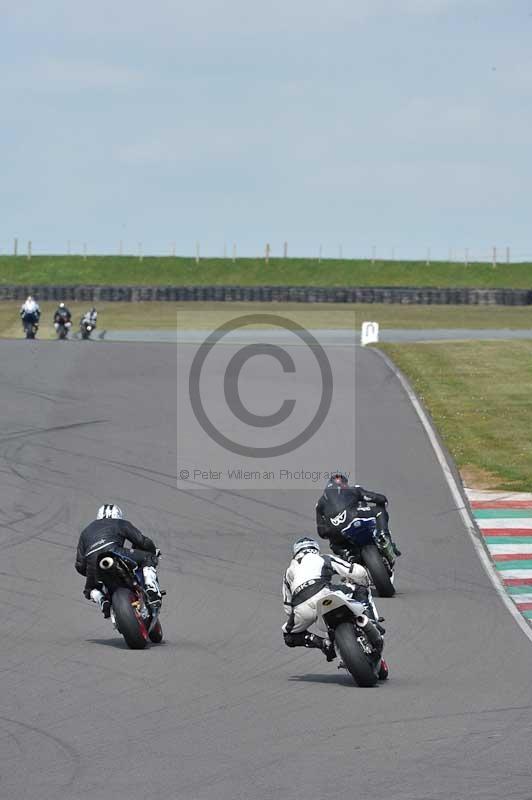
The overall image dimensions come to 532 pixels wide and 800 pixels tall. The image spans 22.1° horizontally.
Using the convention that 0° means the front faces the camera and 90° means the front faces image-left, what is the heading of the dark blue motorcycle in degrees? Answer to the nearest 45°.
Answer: approximately 180°

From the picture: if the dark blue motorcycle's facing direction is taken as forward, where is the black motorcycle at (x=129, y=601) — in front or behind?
behind

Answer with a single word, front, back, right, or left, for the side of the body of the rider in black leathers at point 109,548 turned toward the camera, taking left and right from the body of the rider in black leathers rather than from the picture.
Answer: back

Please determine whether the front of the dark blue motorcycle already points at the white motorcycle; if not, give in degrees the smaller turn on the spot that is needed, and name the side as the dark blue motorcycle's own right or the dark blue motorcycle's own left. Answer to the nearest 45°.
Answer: approximately 180°

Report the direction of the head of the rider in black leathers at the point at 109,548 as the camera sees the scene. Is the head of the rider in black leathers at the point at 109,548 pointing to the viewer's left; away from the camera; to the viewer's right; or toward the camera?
away from the camera

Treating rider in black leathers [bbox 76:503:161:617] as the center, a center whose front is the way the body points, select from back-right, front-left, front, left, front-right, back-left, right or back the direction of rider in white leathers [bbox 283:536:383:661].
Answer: back-right

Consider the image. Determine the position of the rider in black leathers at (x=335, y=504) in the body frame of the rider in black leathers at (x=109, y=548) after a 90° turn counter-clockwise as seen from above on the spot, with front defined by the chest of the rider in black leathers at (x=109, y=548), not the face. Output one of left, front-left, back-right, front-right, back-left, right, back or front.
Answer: back-right

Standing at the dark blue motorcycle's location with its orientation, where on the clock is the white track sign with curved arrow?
The white track sign with curved arrow is roughly at 12 o'clock from the dark blue motorcycle.
